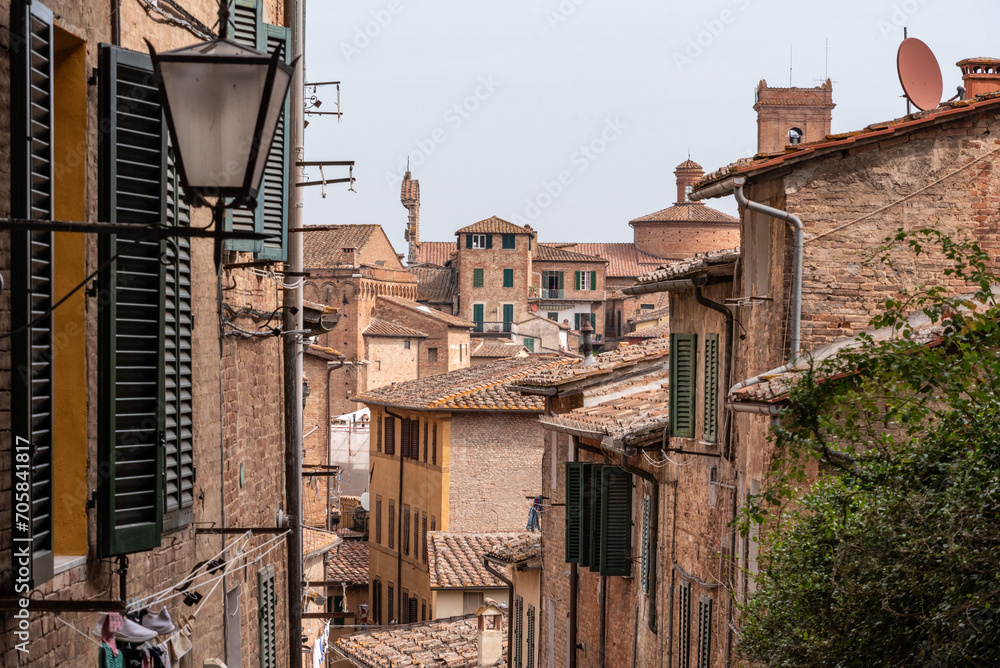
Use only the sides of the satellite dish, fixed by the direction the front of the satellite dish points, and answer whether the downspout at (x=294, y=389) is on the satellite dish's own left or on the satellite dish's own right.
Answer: on the satellite dish's own right

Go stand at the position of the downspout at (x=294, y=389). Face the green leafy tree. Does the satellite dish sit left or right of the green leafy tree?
left
